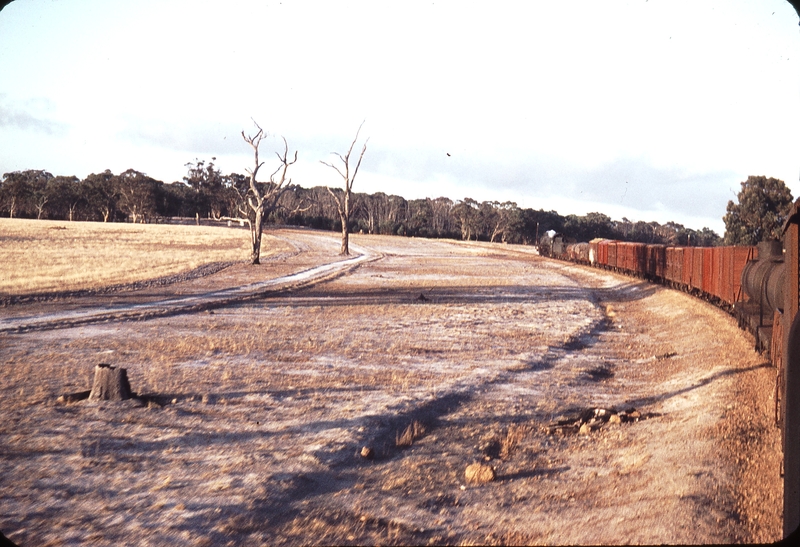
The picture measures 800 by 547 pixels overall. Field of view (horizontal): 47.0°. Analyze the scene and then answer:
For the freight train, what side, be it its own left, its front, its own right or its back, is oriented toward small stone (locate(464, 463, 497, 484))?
left

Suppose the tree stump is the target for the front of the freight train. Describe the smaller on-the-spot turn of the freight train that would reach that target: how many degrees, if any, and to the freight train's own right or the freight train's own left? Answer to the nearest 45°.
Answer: approximately 90° to the freight train's own left

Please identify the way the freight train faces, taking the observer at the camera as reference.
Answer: facing away from the viewer and to the left of the viewer
